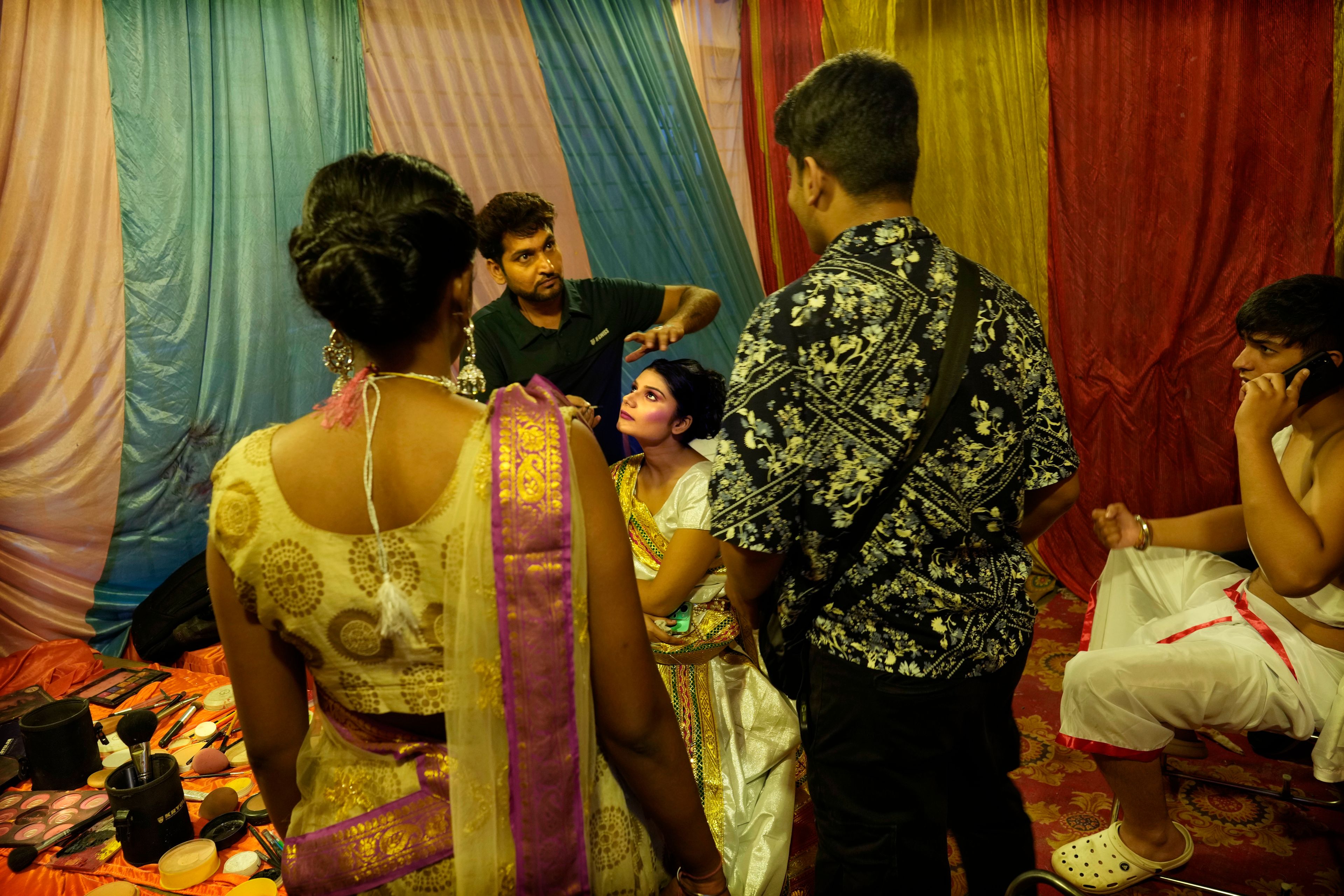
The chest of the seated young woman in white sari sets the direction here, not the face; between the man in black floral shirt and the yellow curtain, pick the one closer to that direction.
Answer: the man in black floral shirt

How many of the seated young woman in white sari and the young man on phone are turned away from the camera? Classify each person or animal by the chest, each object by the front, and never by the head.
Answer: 0

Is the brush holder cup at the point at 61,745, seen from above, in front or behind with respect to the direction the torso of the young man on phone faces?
in front

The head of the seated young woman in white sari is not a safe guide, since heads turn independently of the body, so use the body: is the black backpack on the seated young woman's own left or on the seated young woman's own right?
on the seated young woman's own right

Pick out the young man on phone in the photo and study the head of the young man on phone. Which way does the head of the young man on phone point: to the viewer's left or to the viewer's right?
to the viewer's left

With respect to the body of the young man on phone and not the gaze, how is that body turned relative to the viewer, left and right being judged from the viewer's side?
facing to the left of the viewer

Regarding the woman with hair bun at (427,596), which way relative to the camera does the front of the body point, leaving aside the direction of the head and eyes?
away from the camera

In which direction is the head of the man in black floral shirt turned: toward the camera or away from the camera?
away from the camera

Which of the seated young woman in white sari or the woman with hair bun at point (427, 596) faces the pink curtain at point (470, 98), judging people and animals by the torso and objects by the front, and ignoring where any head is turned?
the woman with hair bun

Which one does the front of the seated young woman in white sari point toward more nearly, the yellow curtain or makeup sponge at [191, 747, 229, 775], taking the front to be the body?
the makeup sponge

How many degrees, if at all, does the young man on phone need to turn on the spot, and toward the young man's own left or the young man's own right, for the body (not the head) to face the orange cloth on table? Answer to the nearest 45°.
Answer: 0° — they already face it
